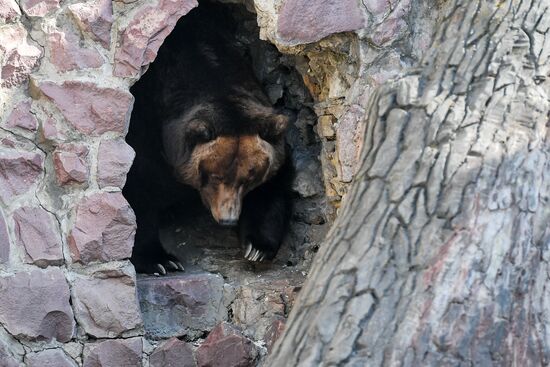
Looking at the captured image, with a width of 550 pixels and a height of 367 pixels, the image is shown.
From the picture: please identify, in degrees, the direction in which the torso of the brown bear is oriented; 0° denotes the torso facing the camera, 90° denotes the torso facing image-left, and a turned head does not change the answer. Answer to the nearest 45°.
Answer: approximately 0°

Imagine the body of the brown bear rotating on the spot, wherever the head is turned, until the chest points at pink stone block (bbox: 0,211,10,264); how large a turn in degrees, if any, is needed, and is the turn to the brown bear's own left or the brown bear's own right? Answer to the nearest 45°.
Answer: approximately 45° to the brown bear's own right

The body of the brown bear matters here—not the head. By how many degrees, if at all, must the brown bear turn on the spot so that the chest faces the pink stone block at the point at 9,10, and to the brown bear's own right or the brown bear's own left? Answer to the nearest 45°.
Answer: approximately 45° to the brown bear's own right

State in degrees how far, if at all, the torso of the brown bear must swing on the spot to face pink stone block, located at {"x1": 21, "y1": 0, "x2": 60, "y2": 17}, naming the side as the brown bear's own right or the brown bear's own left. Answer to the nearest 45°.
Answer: approximately 45° to the brown bear's own right

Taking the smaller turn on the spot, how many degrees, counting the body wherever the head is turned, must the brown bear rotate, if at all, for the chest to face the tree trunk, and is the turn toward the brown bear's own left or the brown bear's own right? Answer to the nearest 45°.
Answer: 0° — it already faces it

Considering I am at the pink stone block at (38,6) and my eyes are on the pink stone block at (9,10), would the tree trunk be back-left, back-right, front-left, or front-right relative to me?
back-left
